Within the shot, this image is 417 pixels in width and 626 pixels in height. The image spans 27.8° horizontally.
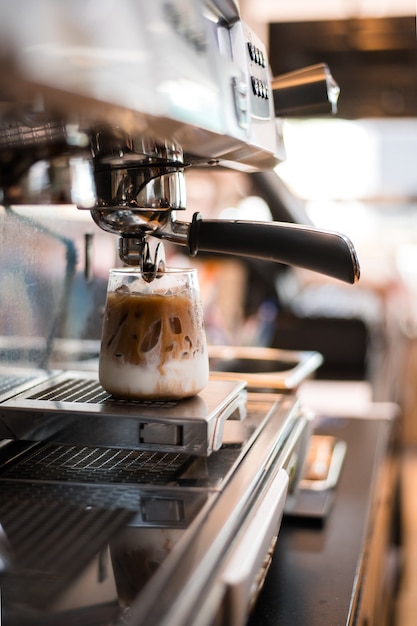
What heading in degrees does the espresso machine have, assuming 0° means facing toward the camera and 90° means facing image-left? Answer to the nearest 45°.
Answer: approximately 270°
